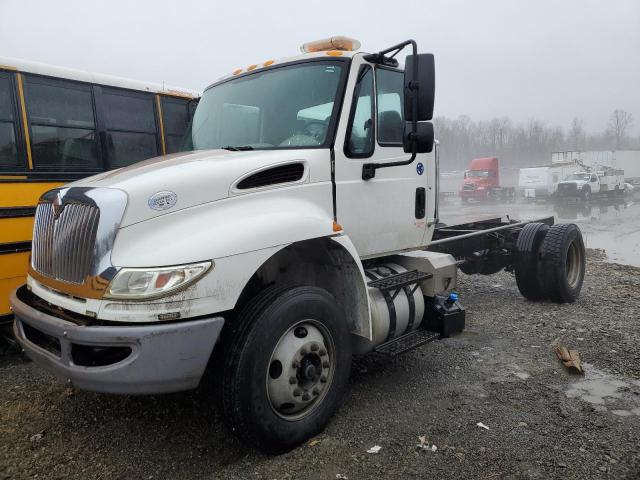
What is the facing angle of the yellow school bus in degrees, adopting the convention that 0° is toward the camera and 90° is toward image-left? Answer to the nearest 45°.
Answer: approximately 45°

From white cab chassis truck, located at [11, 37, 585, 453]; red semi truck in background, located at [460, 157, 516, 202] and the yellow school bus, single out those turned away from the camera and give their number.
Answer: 0

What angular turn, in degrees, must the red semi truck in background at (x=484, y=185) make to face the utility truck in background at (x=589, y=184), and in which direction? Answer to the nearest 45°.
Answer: approximately 135° to its left

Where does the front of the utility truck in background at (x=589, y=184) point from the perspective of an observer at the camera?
facing the viewer and to the left of the viewer

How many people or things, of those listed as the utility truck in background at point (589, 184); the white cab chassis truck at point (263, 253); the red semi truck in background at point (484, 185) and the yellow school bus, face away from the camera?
0

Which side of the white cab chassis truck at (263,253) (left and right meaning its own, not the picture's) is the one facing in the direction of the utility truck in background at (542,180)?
back

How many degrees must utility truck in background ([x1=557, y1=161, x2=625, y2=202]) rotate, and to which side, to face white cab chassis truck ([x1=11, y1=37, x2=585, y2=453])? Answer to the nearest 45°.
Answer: approximately 45° to its left

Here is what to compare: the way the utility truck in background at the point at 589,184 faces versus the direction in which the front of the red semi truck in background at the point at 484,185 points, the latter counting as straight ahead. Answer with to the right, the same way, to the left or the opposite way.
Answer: the same way

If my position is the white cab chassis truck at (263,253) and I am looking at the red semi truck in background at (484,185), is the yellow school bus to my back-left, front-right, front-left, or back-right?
front-left

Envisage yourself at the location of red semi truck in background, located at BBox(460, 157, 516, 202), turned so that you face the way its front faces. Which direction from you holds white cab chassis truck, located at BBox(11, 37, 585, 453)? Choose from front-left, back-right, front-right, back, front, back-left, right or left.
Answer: front-left

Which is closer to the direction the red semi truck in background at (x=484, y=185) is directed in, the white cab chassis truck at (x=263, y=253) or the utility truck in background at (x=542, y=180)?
the white cab chassis truck
